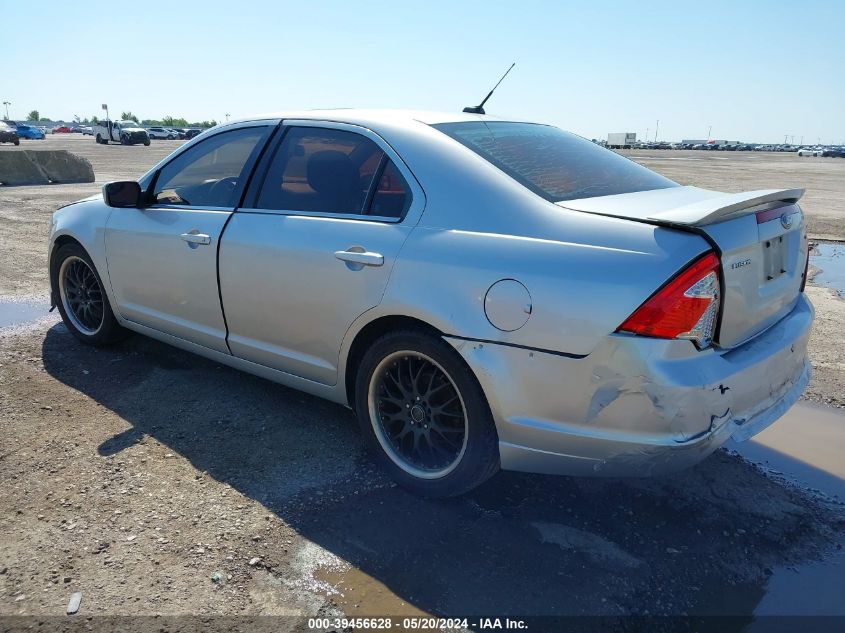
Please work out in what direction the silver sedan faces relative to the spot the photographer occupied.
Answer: facing away from the viewer and to the left of the viewer

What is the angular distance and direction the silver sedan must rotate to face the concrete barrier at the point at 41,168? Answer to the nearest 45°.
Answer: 0° — it already faces it
